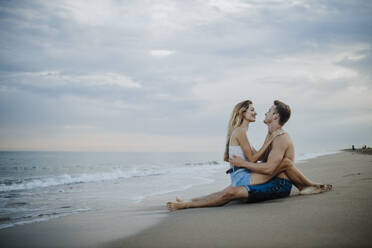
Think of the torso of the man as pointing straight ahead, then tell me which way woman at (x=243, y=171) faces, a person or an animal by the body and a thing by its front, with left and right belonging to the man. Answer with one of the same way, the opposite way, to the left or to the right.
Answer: the opposite way

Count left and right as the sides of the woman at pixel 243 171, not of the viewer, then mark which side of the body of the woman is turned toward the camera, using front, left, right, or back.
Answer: right

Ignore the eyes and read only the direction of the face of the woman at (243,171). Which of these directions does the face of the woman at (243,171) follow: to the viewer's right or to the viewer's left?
to the viewer's right

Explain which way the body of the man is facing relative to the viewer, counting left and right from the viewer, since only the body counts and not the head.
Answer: facing to the left of the viewer
